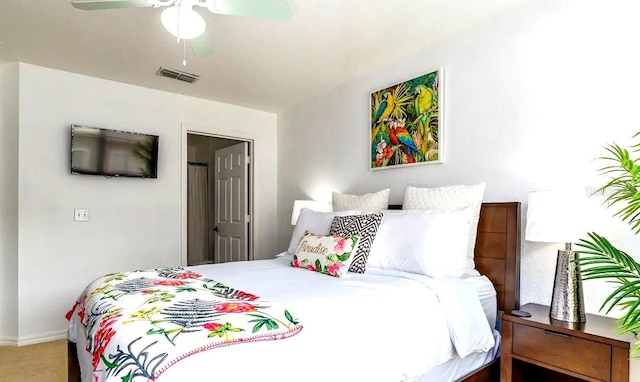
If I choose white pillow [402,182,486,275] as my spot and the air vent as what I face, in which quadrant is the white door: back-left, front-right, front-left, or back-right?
front-right

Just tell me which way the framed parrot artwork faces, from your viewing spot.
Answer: facing the viewer and to the left of the viewer

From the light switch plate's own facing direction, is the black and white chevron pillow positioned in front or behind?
in front

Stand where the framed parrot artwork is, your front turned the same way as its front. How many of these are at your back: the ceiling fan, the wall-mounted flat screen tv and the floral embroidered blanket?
0

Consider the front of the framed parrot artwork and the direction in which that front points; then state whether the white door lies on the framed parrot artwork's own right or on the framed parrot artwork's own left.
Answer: on the framed parrot artwork's own right

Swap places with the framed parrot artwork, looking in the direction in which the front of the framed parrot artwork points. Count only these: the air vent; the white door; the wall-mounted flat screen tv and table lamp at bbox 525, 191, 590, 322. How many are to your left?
1

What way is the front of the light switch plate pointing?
toward the camera

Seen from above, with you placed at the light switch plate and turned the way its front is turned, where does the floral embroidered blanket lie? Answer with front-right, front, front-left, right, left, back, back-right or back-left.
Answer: front

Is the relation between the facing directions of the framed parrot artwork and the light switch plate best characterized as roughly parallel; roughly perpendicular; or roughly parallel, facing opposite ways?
roughly perpendicular

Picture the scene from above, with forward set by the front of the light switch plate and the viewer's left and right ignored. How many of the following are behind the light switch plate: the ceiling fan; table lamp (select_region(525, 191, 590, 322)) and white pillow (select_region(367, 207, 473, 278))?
0

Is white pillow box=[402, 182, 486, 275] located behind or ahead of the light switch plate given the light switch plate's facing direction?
ahead

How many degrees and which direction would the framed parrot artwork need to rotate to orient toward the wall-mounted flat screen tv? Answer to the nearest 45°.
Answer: approximately 45° to its right

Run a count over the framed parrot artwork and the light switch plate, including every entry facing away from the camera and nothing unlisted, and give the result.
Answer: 0

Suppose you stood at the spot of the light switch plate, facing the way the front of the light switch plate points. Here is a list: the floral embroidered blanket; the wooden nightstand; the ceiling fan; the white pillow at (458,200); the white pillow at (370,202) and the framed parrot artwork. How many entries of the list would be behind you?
0

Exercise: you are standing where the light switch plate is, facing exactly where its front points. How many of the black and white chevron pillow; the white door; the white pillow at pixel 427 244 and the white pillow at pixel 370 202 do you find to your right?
0

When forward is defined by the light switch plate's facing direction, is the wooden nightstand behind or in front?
in front

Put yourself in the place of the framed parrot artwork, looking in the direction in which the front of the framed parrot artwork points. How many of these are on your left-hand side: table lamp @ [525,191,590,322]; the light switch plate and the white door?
1
